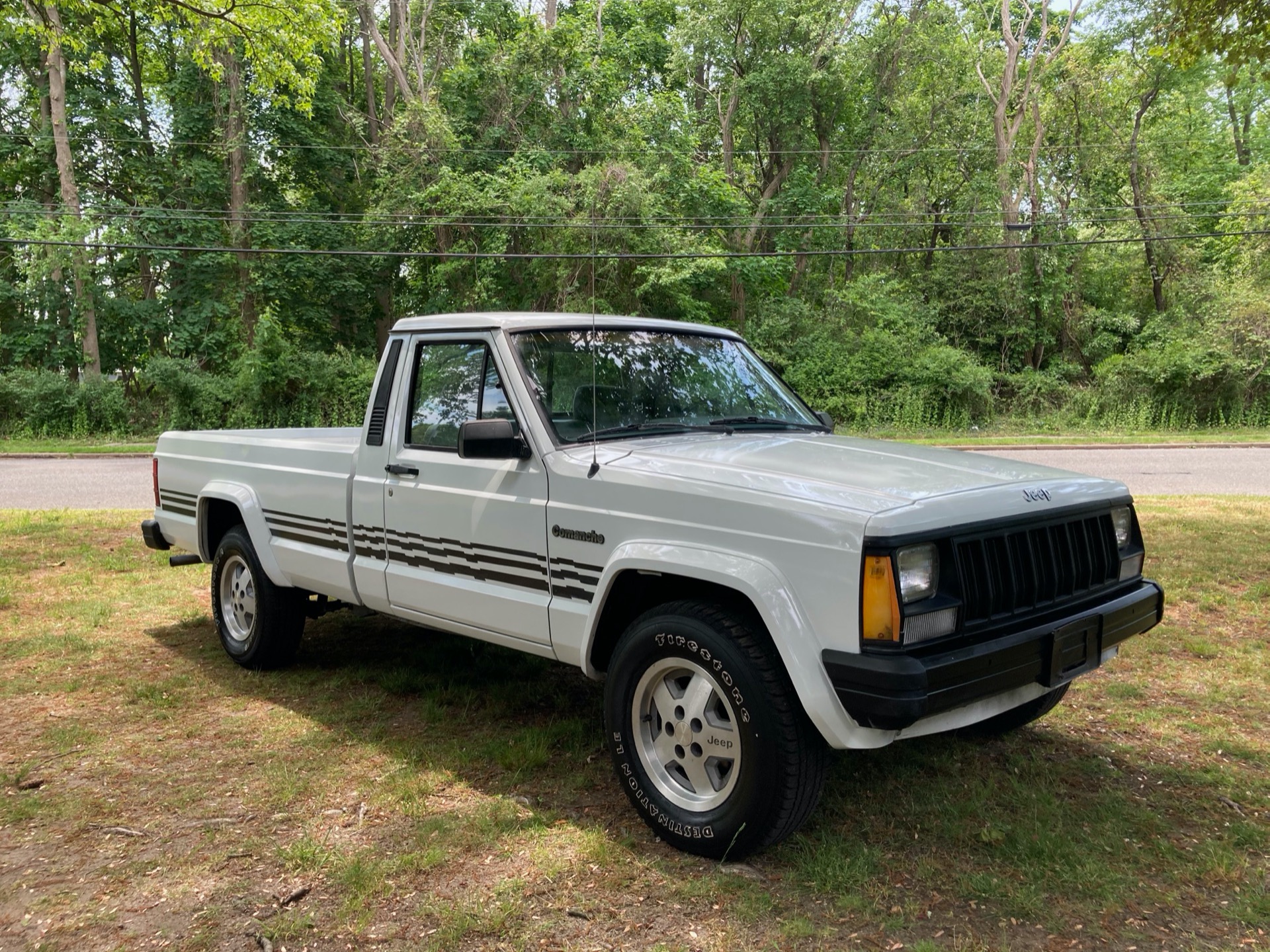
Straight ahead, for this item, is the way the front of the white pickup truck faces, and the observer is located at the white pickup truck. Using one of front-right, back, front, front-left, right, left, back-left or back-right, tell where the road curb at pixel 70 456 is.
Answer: back

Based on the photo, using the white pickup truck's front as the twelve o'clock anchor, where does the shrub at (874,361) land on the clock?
The shrub is roughly at 8 o'clock from the white pickup truck.

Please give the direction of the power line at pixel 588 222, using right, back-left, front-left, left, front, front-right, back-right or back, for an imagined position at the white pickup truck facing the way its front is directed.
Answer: back-left

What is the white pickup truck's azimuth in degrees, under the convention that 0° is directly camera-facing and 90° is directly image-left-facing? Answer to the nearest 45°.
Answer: approximately 315°

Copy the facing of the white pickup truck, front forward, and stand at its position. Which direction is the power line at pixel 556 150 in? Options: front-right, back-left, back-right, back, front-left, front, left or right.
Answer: back-left

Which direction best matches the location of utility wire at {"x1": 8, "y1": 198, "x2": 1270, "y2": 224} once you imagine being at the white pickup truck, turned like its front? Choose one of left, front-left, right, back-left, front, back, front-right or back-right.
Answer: back-left
